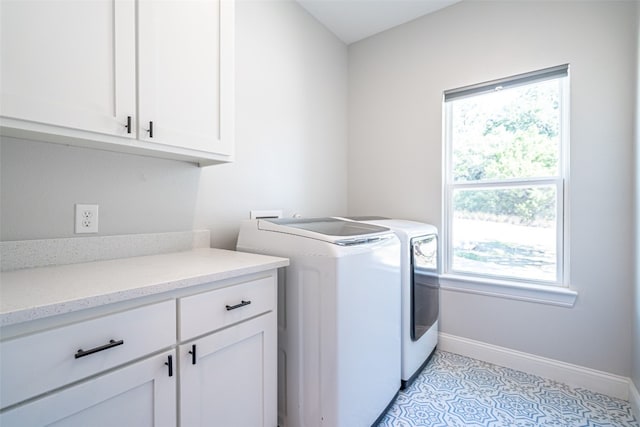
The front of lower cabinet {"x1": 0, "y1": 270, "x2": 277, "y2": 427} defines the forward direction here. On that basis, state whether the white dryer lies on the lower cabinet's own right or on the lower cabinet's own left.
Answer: on the lower cabinet's own left

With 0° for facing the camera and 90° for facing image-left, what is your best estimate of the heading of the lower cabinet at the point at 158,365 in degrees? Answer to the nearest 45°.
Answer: approximately 315°

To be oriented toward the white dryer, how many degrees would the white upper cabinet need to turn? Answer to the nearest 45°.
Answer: approximately 45° to its left

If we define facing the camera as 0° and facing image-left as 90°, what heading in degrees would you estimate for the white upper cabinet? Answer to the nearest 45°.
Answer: approximately 315°

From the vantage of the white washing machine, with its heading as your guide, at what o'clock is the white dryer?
The white dryer is roughly at 9 o'clock from the white washing machine.

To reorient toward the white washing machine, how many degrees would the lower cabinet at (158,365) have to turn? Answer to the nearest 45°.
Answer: approximately 45° to its left

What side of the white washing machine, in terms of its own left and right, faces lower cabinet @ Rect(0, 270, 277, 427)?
right
